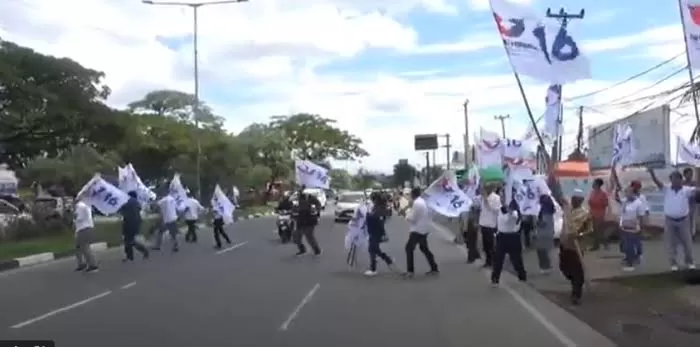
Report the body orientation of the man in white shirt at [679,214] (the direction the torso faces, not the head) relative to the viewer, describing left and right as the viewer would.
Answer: facing the viewer

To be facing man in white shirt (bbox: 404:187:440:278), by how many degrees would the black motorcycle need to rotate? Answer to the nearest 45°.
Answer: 0° — it already faces them

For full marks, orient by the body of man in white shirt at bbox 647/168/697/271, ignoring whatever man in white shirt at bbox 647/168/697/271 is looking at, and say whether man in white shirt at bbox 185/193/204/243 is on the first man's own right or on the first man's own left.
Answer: on the first man's own right

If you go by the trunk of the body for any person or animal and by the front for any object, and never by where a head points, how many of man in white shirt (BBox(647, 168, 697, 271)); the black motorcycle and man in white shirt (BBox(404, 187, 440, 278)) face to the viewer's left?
1

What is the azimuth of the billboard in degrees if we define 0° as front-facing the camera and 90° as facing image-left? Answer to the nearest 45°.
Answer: approximately 45°

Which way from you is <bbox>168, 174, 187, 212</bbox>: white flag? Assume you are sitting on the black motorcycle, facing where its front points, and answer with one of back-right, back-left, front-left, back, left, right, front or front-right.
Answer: right

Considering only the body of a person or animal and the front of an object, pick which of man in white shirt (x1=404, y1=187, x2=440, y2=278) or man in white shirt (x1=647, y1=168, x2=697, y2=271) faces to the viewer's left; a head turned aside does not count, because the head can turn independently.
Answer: man in white shirt (x1=404, y1=187, x2=440, y2=278)

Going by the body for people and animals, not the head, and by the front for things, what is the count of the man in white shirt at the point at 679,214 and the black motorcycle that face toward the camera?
2
